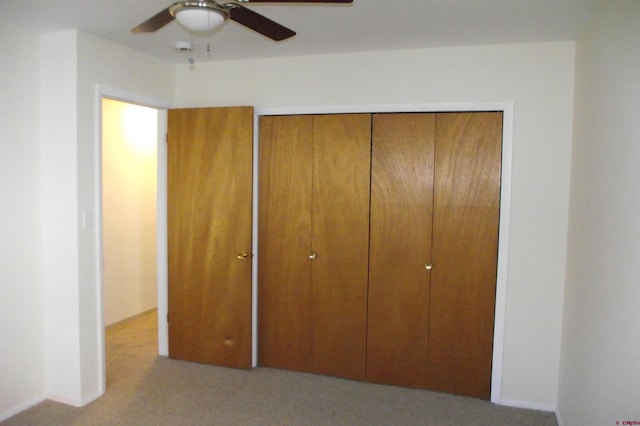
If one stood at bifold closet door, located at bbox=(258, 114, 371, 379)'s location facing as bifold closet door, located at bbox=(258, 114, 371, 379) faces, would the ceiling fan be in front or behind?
in front

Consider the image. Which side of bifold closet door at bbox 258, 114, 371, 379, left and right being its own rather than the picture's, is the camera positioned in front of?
front

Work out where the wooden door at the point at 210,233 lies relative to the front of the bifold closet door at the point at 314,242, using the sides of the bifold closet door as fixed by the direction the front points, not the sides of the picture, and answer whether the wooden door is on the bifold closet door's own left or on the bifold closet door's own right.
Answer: on the bifold closet door's own right

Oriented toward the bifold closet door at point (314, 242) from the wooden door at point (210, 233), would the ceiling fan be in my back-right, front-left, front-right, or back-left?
front-right

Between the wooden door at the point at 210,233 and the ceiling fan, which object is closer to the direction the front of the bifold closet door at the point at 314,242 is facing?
the ceiling fan

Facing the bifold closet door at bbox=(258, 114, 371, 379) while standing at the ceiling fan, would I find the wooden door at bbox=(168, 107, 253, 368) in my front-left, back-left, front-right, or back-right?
front-left
